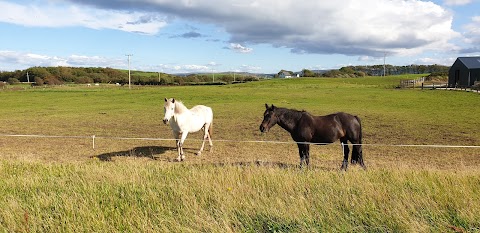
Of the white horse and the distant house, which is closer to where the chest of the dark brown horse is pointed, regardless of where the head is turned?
the white horse

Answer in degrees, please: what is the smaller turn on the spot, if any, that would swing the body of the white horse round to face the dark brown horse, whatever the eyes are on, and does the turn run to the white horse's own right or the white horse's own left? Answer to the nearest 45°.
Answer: approximately 90° to the white horse's own left

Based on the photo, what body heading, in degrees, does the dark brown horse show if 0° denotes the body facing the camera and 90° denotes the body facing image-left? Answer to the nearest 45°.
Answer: approximately 90°

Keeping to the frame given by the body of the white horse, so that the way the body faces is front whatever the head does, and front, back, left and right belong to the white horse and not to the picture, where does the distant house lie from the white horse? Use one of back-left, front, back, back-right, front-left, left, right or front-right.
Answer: back

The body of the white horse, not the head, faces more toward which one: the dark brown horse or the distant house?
the dark brown horse

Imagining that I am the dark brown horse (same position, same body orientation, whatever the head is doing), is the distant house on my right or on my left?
on my right

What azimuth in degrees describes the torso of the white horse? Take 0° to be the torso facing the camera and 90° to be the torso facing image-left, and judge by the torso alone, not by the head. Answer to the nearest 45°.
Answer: approximately 45°
